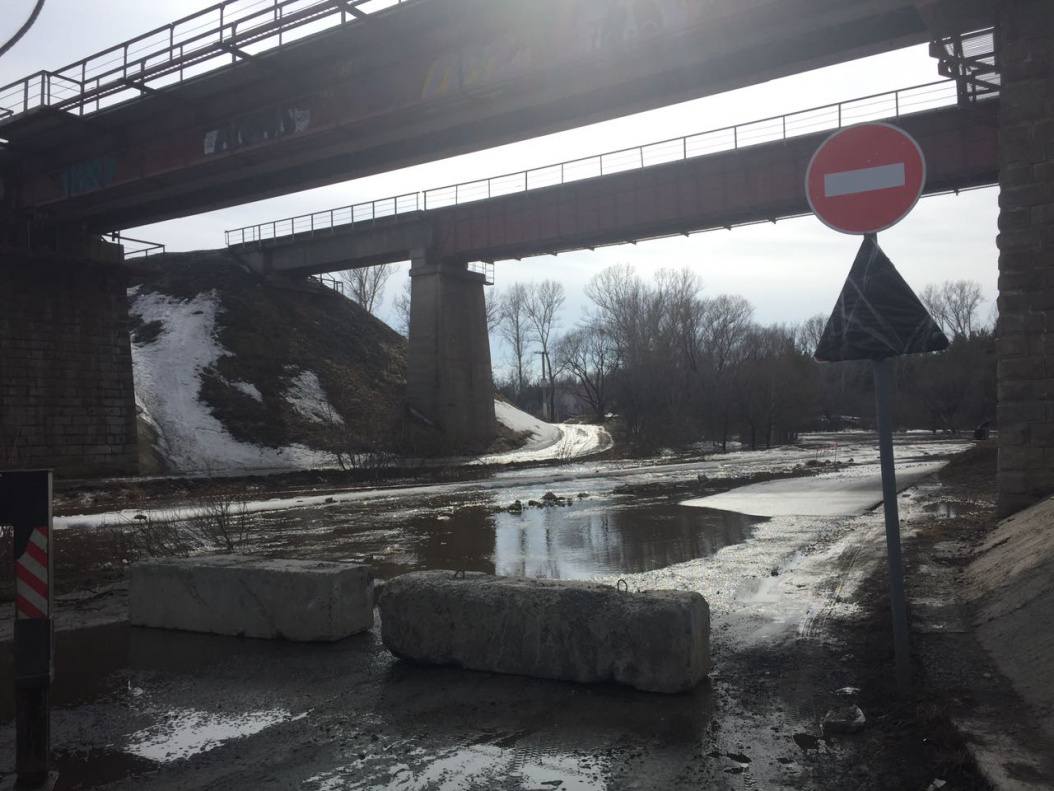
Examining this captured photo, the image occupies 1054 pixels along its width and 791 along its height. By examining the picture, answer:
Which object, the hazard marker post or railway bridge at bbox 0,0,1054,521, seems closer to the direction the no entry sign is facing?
the hazard marker post

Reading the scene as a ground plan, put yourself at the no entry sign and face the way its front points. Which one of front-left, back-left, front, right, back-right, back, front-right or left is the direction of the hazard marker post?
front-right

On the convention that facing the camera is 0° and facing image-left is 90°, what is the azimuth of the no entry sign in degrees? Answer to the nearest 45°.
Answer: approximately 0°

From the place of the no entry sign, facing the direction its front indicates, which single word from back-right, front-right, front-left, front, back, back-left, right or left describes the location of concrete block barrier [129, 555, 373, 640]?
right
